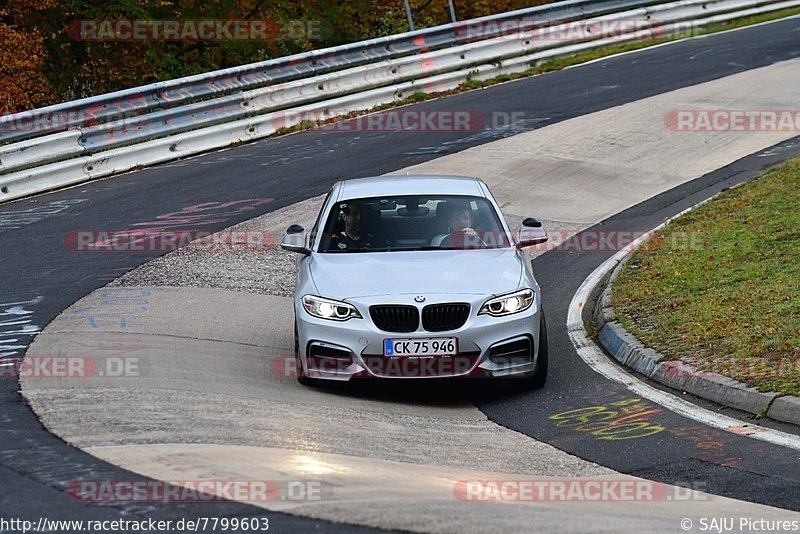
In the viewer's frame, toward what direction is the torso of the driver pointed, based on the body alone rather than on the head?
toward the camera

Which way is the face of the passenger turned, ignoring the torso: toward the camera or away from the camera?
toward the camera

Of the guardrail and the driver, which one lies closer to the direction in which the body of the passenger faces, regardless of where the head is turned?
the driver

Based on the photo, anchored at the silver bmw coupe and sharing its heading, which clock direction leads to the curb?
The curb is roughly at 9 o'clock from the silver bmw coupe.

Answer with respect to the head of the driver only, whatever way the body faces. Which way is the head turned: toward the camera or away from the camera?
toward the camera

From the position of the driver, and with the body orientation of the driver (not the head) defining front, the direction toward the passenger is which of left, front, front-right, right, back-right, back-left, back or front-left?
right

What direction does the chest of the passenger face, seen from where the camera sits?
toward the camera

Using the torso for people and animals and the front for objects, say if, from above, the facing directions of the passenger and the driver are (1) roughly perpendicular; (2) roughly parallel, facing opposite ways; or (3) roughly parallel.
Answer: roughly parallel

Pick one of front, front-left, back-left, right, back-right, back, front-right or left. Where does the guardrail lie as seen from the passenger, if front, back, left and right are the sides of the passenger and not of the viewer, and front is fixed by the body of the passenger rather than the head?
back
